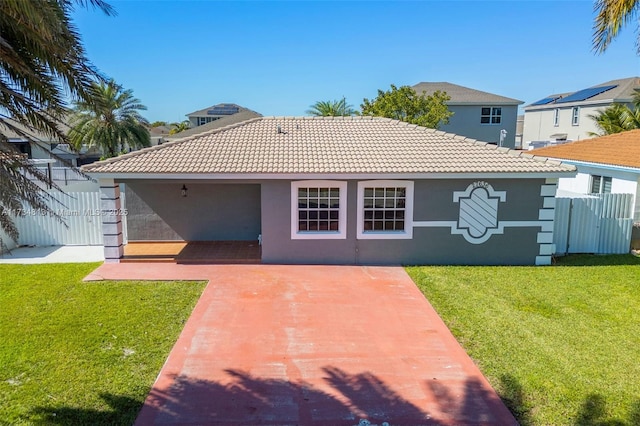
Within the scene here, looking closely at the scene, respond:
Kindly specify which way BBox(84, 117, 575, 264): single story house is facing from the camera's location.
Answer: facing the viewer

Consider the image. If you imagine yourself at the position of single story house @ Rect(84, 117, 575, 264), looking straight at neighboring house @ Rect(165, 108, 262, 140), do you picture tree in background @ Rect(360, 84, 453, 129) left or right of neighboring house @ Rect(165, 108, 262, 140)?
right

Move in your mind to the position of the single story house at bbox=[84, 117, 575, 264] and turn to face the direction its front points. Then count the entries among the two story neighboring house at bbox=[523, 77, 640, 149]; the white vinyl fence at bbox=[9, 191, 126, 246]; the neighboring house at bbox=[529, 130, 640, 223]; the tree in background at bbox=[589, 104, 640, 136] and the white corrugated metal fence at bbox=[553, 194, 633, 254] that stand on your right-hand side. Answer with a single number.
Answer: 1

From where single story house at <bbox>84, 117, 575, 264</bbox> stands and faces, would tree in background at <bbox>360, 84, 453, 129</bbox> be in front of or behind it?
behind

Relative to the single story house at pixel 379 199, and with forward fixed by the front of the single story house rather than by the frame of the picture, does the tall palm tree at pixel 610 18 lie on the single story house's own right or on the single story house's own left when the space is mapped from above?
on the single story house's own left

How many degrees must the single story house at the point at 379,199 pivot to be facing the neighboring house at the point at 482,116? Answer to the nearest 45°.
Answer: approximately 135° to its left

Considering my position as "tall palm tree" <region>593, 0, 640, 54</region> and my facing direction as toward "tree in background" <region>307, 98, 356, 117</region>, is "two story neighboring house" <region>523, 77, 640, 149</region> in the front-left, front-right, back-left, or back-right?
front-right

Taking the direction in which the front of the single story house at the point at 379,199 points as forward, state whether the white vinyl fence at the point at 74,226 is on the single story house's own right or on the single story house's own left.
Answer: on the single story house's own right

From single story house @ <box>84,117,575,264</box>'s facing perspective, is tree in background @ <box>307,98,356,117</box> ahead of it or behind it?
behind

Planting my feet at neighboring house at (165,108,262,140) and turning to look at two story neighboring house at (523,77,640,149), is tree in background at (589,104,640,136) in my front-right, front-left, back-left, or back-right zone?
front-right
